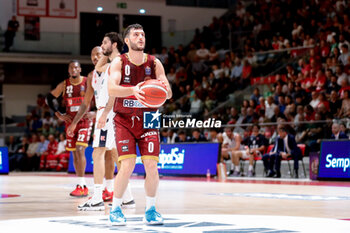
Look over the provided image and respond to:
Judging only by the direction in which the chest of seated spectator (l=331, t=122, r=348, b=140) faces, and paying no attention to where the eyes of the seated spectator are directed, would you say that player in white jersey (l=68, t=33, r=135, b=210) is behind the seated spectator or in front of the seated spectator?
in front

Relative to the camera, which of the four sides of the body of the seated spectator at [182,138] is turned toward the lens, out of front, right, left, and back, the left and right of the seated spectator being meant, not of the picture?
front

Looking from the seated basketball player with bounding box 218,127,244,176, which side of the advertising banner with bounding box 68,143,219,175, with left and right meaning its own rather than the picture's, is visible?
left

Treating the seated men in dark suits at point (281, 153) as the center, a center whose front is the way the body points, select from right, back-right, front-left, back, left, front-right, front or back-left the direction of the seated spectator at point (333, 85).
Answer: back

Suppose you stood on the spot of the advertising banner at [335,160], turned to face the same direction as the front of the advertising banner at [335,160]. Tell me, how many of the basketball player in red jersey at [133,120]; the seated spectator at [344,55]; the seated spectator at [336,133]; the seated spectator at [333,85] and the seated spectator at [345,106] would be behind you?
4

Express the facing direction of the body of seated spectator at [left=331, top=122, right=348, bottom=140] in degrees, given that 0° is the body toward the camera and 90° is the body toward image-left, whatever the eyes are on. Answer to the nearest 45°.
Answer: approximately 45°

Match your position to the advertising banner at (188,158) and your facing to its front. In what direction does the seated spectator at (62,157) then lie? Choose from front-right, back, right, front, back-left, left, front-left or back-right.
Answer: back-right

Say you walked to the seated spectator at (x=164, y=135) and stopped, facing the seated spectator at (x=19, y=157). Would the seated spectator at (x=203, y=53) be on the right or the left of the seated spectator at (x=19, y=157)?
right

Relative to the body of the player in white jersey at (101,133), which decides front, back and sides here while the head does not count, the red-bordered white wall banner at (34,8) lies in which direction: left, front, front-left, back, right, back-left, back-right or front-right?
right

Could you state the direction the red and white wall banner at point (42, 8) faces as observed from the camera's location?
facing the viewer

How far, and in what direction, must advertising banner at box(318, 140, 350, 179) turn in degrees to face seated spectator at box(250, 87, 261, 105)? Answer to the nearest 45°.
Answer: approximately 135° to its right

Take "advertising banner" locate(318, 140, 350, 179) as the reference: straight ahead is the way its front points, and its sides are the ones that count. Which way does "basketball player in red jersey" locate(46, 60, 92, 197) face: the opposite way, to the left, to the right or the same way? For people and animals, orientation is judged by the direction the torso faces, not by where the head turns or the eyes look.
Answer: the same way

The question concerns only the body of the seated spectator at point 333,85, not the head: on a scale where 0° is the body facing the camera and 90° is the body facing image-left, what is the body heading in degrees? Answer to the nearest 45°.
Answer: approximately 45°

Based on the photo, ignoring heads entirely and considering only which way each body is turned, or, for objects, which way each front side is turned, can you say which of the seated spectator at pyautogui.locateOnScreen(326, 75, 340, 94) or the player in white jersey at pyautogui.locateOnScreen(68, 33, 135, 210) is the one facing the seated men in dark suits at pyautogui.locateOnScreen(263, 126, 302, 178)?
the seated spectator at pyautogui.locateOnScreen(326, 75, 340, 94)

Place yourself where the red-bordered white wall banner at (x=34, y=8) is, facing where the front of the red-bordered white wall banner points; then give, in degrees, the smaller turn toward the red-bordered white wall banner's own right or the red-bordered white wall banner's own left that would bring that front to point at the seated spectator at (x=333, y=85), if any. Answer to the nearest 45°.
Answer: approximately 45° to the red-bordered white wall banner's own left

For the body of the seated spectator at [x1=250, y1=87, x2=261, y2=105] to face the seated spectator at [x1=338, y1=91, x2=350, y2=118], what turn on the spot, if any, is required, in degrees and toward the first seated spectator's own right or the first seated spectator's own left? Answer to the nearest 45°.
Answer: approximately 90° to the first seated spectator's own left

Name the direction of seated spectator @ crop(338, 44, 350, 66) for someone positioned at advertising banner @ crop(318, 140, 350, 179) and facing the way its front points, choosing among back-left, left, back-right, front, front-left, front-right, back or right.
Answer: back

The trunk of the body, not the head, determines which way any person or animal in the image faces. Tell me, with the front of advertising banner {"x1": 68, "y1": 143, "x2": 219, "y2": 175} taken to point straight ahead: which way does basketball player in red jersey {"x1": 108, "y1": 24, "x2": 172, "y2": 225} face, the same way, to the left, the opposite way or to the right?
the same way
